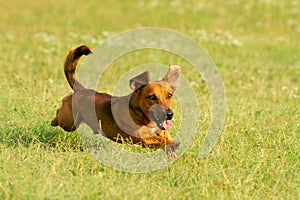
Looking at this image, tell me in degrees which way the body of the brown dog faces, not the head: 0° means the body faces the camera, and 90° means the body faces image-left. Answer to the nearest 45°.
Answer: approximately 315°
